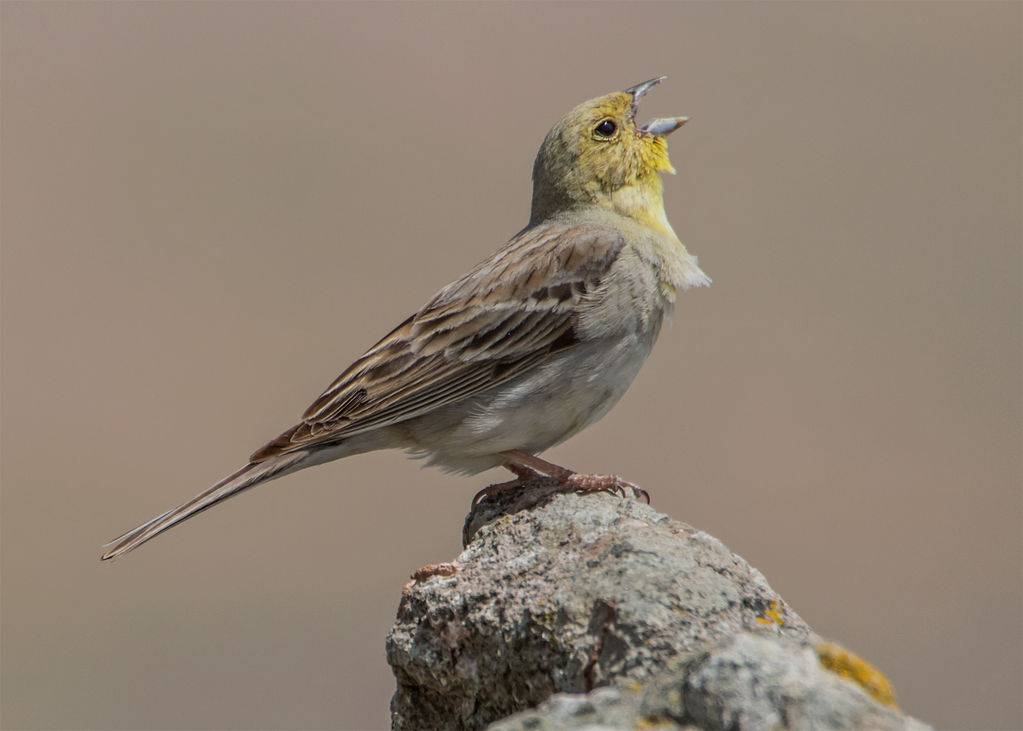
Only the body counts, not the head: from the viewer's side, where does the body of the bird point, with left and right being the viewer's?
facing to the right of the viewer
